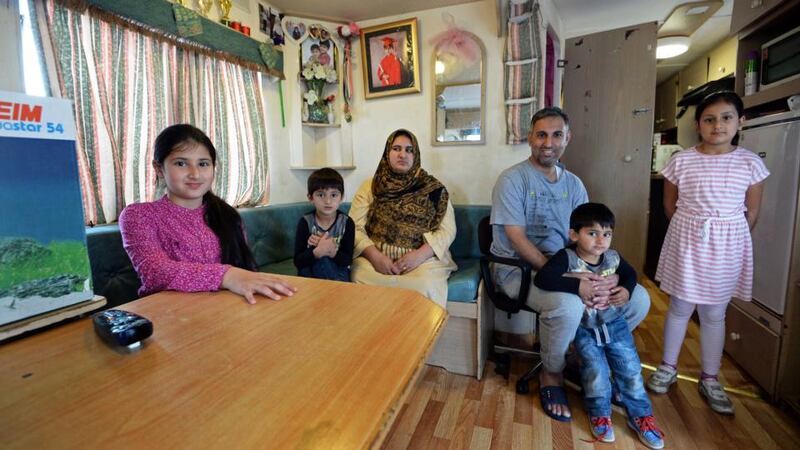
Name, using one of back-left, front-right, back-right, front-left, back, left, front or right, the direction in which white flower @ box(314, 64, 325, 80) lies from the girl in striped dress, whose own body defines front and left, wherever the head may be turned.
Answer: right

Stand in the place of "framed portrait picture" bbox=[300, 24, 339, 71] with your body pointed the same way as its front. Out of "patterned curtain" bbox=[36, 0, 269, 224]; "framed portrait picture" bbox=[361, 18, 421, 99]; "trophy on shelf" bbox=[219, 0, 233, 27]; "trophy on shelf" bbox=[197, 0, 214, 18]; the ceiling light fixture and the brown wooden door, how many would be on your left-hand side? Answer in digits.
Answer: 3

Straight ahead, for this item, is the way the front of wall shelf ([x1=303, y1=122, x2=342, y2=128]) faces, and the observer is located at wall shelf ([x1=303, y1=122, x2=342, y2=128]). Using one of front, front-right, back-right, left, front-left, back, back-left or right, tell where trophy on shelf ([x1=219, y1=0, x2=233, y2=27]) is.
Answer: front-right

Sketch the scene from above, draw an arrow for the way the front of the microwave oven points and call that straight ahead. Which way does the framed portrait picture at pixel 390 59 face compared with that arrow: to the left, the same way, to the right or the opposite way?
to the left

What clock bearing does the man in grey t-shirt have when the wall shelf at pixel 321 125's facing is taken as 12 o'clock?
The man in grey t-shirt is roughly at 11 o'clock from the wall shelf.

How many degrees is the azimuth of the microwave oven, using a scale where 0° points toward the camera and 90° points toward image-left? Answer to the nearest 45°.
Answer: approximately 45°

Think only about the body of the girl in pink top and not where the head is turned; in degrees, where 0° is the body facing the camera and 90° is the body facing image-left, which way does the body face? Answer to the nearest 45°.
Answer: approximately 315°
